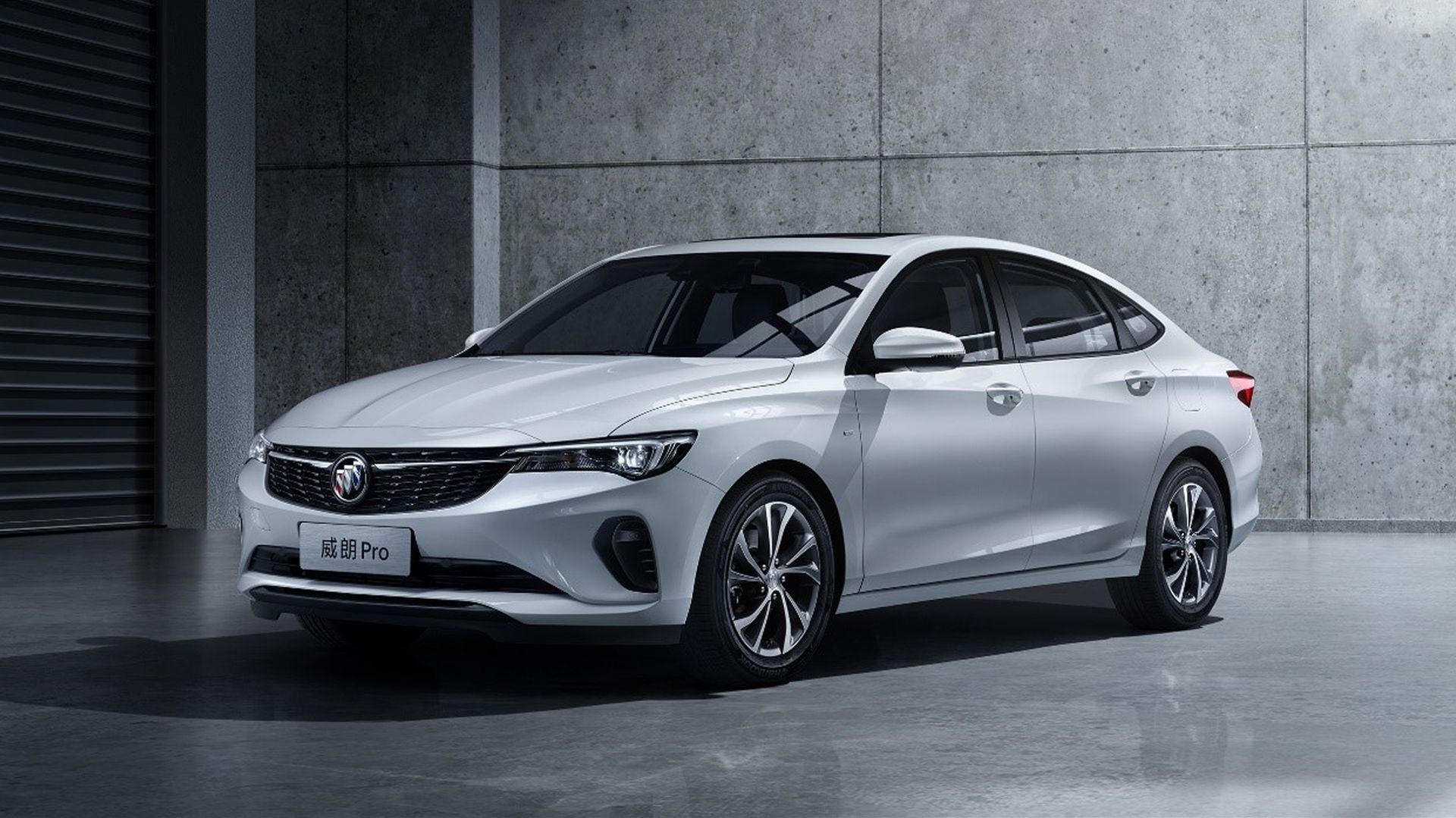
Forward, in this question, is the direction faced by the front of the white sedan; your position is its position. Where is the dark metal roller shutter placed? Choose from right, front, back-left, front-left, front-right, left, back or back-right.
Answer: right
